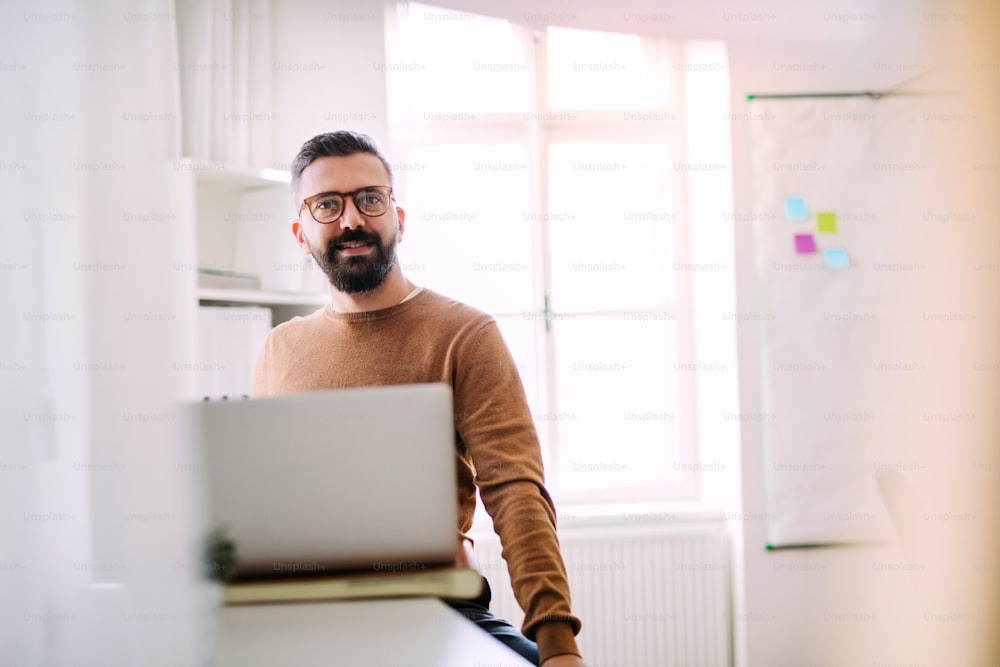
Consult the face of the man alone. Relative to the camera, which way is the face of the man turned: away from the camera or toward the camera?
toward the camera

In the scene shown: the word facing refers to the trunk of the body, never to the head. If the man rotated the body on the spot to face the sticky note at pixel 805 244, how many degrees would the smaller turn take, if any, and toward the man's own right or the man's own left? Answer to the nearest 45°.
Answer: approximately 135° to the man's own left

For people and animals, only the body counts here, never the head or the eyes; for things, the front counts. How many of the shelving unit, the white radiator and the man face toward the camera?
3

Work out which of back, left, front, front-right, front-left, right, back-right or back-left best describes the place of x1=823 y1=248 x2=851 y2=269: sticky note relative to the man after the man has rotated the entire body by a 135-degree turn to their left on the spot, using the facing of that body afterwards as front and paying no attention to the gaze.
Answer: front

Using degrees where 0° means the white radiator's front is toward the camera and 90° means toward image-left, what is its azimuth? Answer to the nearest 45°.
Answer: approximately 0°

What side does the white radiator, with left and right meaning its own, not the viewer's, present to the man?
front

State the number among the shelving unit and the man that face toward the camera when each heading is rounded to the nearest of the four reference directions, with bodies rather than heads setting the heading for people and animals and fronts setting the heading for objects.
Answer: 2

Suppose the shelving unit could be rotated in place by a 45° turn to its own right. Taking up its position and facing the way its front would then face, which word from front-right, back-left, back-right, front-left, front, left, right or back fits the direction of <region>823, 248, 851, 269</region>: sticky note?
back-left

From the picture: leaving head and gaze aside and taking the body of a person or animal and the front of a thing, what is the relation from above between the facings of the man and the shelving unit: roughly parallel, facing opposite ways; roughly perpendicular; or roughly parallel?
roughly parallel

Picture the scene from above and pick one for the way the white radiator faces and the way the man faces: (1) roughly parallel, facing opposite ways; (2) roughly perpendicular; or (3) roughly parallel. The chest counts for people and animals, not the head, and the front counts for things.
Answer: roughly parallel

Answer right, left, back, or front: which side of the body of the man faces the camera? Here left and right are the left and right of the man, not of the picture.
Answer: front

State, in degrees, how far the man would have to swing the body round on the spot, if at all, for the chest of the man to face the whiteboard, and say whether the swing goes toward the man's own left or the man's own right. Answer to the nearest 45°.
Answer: approximately 135° to the man's own left

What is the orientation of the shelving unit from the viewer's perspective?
toward the camera

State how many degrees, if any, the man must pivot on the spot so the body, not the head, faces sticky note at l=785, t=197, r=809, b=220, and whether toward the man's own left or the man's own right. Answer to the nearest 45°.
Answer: approximately 135° to the man's own left

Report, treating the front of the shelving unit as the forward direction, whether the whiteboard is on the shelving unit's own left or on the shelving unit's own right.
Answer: on the shelving unit's own left

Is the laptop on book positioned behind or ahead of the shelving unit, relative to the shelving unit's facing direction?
ahead

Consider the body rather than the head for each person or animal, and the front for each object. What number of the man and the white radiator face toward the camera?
2
